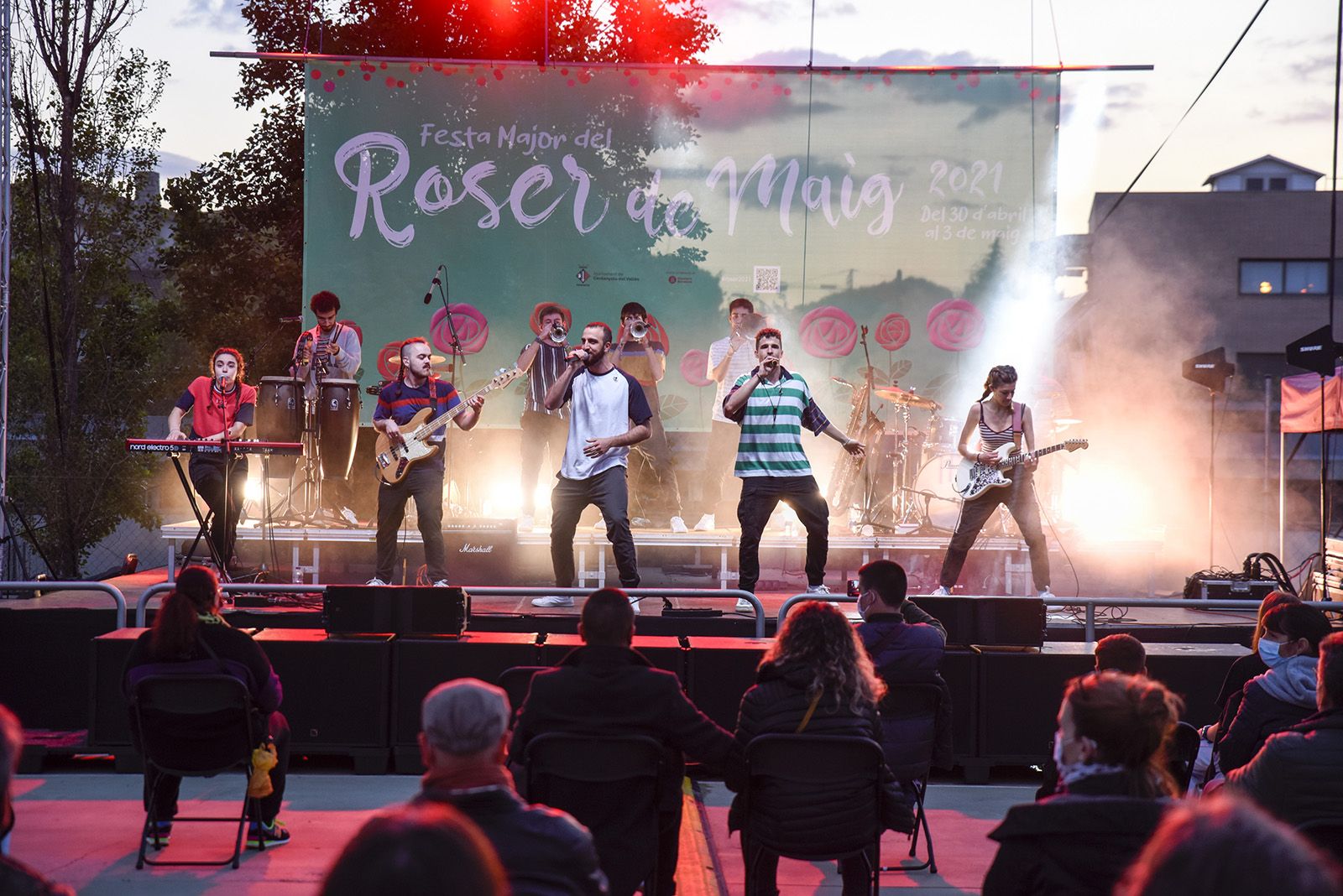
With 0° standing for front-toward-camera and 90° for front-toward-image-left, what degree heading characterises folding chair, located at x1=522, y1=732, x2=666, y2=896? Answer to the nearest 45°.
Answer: approximately 180°

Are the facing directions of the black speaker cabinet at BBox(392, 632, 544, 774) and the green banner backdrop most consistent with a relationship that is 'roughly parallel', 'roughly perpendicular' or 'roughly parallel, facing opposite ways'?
roughly parallel

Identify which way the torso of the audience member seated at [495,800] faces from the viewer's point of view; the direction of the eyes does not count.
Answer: away from the camera

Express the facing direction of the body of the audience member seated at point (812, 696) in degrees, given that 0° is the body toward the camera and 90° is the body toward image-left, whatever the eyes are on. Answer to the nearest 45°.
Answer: approximately 180°

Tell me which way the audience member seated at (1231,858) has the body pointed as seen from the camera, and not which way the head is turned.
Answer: away from the camera

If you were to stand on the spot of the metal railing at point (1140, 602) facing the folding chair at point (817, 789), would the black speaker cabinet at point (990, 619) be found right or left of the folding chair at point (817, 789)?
right

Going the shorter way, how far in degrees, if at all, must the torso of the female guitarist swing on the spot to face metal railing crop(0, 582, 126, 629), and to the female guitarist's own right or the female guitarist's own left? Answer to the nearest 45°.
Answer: approximately 45° to the female guitarist's own right

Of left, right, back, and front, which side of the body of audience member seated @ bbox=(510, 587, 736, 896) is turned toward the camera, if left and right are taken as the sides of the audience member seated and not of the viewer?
back

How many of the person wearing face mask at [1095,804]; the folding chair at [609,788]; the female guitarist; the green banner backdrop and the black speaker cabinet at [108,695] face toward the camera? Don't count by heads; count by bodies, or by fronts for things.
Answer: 3

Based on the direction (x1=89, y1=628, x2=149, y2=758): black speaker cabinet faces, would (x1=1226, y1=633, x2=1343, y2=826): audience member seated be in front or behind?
in front

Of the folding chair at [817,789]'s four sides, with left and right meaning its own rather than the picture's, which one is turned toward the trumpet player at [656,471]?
front

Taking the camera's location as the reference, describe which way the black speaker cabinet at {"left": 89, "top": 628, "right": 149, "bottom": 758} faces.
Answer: facing the viewer

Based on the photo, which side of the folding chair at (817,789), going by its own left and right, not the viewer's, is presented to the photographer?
back

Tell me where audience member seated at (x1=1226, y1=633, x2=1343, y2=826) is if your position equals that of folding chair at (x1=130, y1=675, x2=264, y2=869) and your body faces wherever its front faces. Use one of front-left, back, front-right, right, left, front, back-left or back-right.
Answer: back-right

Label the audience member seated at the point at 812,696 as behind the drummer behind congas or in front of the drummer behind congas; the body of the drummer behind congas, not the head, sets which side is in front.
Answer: in front

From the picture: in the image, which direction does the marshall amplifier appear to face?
toward the camera

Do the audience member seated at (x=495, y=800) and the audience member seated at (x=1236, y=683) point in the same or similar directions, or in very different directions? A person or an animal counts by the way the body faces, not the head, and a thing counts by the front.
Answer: same or similar directions

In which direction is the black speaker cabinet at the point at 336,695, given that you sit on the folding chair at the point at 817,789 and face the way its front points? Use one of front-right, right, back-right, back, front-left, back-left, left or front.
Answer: front-left

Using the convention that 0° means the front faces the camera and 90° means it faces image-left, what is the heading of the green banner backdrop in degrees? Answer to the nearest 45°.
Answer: approximately 0°

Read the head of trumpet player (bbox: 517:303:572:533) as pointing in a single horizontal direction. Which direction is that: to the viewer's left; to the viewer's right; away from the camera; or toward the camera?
toward the camera
